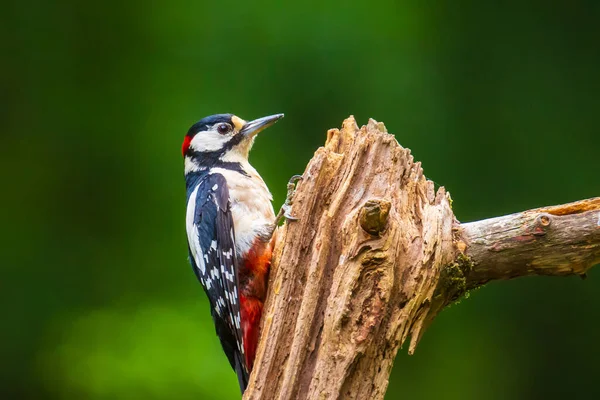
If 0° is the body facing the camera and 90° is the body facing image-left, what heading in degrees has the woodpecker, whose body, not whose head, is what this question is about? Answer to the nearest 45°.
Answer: approximately 270°
